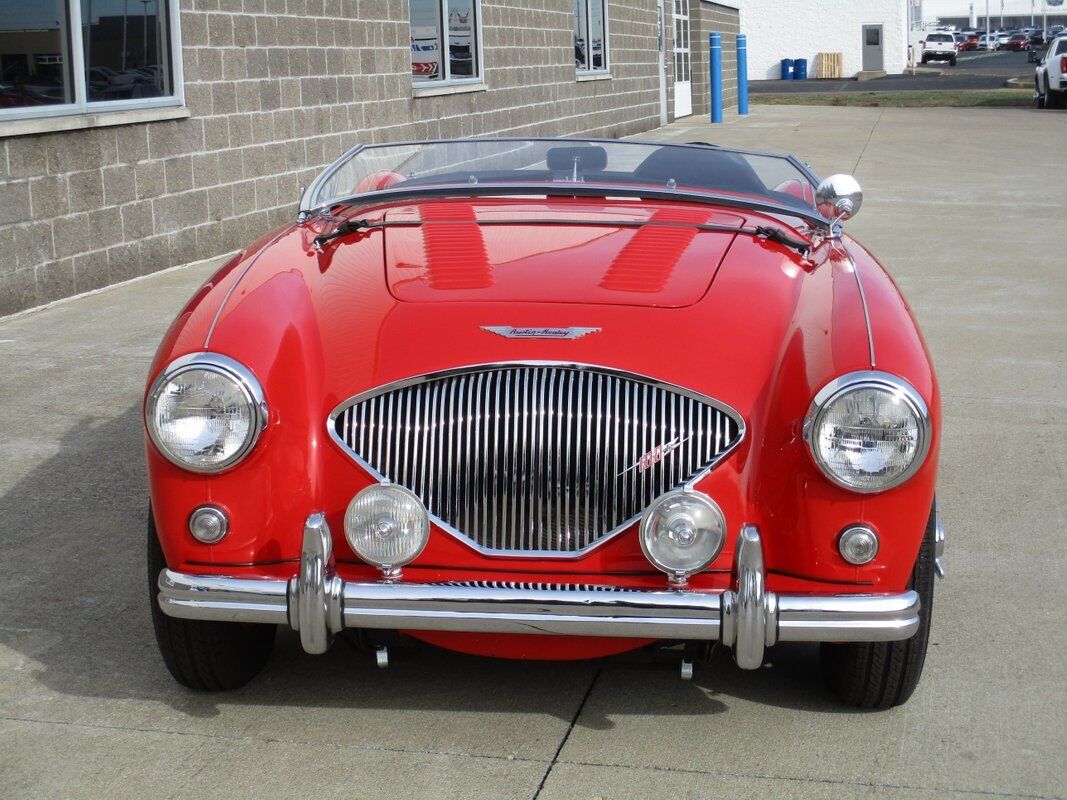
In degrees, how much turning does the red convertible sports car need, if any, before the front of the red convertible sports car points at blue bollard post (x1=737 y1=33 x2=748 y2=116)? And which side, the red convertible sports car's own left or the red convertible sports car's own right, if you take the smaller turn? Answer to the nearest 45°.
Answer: approximately 180°

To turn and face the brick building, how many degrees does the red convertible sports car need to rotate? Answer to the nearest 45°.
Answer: approximately 180°

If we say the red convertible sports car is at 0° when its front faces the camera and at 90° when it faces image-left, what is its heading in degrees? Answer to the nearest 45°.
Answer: approximately 0°

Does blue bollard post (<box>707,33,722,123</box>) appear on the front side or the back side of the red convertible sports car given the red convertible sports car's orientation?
on the back side
